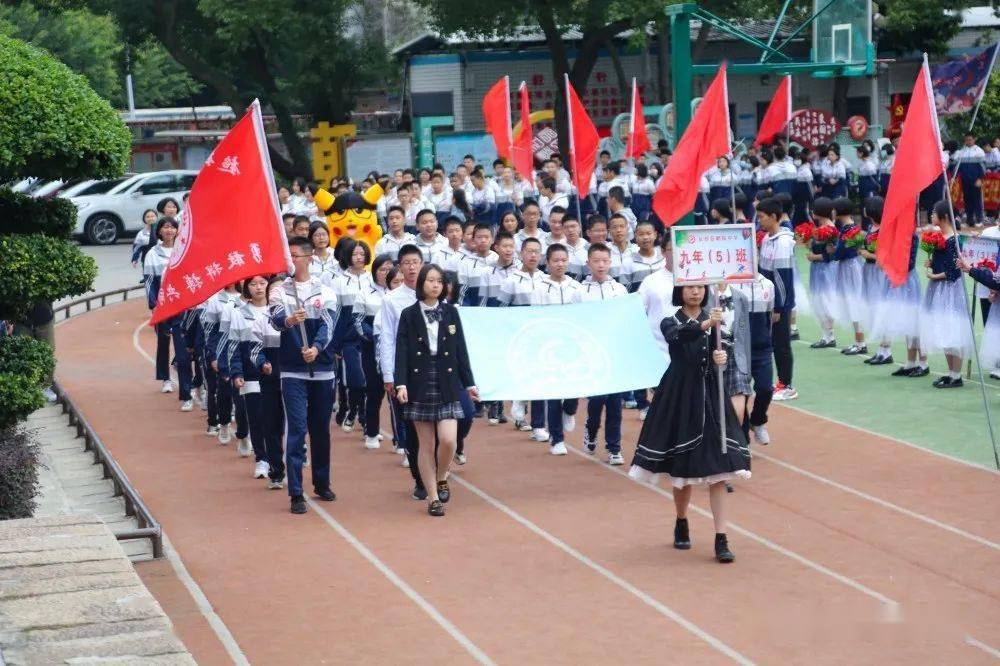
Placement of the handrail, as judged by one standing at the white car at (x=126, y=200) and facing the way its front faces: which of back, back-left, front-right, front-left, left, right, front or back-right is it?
front-left

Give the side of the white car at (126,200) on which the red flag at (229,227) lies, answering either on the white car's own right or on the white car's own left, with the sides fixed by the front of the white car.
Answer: on the white car's own left

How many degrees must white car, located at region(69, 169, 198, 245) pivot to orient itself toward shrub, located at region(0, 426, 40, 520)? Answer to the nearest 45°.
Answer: approximately 45° to its left

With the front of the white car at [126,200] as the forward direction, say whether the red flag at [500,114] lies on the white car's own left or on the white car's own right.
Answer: on the white car's own left

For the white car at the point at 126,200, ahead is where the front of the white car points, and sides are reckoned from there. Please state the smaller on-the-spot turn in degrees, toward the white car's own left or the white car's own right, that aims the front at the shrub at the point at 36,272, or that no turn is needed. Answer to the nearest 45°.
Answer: approximately 45° to the white car's own left
